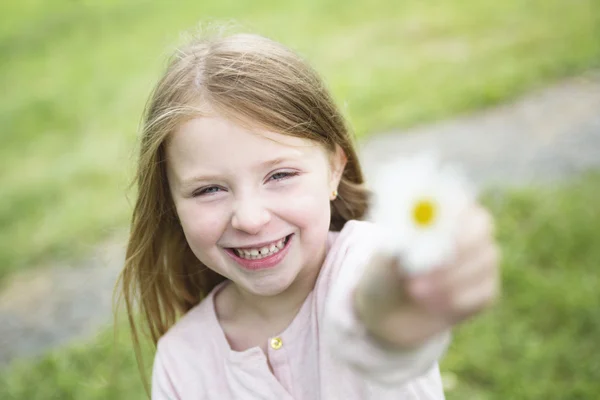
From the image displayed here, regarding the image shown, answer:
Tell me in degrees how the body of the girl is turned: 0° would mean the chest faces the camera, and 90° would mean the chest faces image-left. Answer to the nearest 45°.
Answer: approximately 0°
